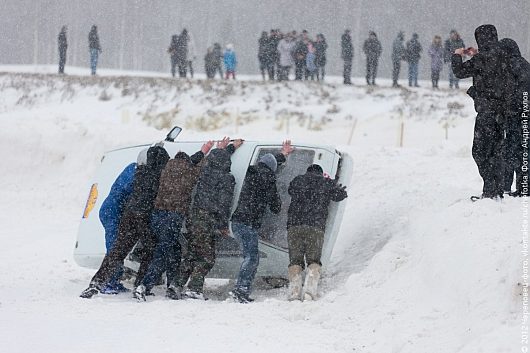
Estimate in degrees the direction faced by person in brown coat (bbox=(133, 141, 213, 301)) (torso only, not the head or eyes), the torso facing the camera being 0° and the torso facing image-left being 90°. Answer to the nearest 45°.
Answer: approximately 225°

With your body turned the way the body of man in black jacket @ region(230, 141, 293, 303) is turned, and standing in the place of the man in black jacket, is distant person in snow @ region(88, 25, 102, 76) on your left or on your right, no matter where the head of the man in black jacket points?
on your left

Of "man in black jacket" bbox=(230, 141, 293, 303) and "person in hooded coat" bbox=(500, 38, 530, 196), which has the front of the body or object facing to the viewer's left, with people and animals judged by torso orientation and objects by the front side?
the person in hooded coat

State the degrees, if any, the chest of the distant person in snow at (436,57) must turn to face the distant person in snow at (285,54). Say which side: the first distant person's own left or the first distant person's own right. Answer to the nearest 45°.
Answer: approximately 90° to the first distant person's own right

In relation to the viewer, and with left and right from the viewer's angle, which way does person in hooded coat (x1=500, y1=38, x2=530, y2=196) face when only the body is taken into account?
facing to the left of the viewer

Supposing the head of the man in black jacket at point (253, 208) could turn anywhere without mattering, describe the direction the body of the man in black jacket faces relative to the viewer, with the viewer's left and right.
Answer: facing away from the viewer and to the right of the viewer

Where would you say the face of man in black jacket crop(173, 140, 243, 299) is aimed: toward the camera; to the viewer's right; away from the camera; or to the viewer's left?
away from the camera

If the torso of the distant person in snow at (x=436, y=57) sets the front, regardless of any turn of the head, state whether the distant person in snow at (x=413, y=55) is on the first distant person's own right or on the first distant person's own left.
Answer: on the first distant person's own right

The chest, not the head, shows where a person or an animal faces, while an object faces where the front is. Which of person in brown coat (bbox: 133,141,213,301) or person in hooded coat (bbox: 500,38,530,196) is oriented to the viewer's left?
person in hooded coat (bbox: 500,38,530,196)

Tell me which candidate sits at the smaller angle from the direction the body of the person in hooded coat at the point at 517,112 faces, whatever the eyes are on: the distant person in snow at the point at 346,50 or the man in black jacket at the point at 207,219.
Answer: the man in black jacket

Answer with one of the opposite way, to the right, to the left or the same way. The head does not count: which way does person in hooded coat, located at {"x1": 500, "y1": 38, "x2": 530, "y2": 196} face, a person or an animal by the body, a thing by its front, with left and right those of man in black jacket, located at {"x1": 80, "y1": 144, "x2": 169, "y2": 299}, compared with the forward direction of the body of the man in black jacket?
to the left
